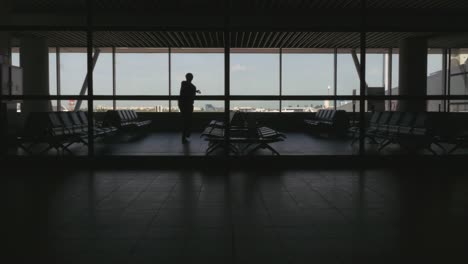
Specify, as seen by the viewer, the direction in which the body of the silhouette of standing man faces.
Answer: to the viewer's right

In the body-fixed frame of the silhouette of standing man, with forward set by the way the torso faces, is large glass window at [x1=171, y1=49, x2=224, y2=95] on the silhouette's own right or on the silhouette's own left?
on the silhouette's own left

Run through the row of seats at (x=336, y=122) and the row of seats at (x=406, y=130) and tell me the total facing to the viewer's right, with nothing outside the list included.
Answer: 0

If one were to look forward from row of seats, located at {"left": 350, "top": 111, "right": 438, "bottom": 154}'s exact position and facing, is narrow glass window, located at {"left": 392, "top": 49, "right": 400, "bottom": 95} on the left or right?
on its right

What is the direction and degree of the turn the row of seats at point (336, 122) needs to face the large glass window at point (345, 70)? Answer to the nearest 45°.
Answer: approximately 135° to its right

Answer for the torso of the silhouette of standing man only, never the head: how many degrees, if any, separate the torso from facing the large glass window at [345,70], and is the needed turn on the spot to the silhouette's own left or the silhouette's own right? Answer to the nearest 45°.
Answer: approximately 45° to the silhouette's own left
